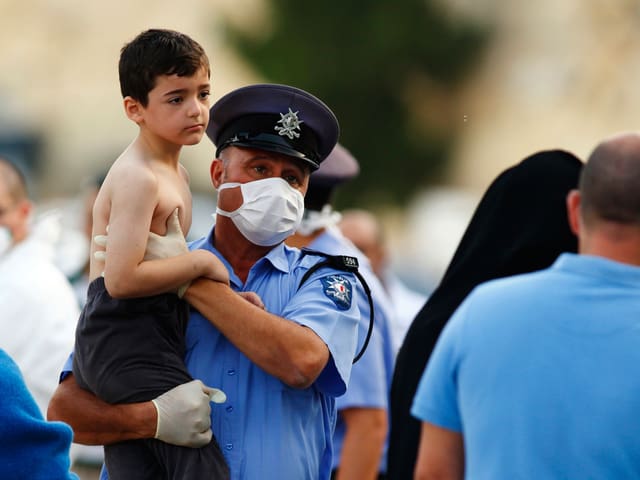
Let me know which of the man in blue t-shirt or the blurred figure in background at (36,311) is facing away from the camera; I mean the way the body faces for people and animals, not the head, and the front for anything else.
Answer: the man in blue t-shirt

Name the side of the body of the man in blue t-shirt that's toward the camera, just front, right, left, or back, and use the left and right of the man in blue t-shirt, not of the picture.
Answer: back

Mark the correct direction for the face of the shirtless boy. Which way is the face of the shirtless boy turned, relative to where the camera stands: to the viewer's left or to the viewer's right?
to the viewer's right

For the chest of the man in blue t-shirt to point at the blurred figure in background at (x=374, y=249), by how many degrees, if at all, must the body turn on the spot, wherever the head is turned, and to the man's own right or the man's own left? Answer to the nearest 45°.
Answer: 0° — they already face them

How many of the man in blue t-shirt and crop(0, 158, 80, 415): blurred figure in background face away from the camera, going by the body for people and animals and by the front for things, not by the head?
1

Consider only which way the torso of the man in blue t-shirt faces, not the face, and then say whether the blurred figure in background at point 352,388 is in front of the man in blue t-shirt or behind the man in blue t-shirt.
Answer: in front
